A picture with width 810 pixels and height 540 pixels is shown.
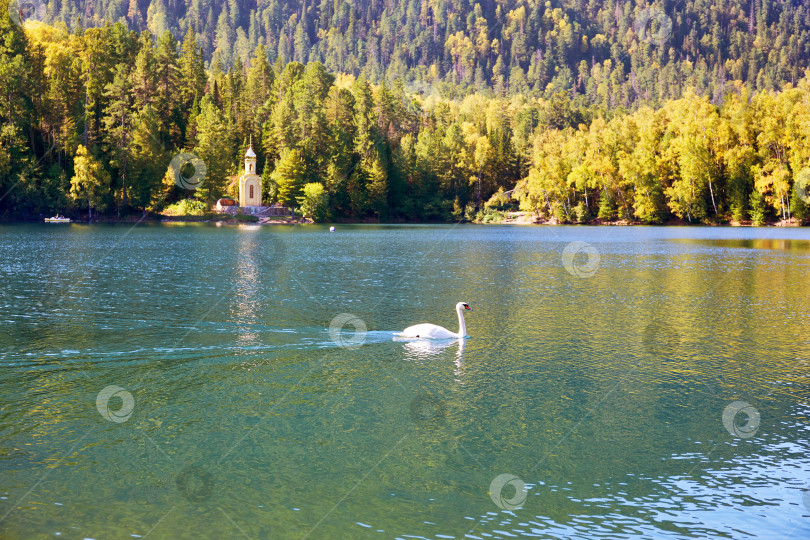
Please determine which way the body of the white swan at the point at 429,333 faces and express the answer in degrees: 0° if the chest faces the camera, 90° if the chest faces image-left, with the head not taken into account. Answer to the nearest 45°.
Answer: approximately 270°
